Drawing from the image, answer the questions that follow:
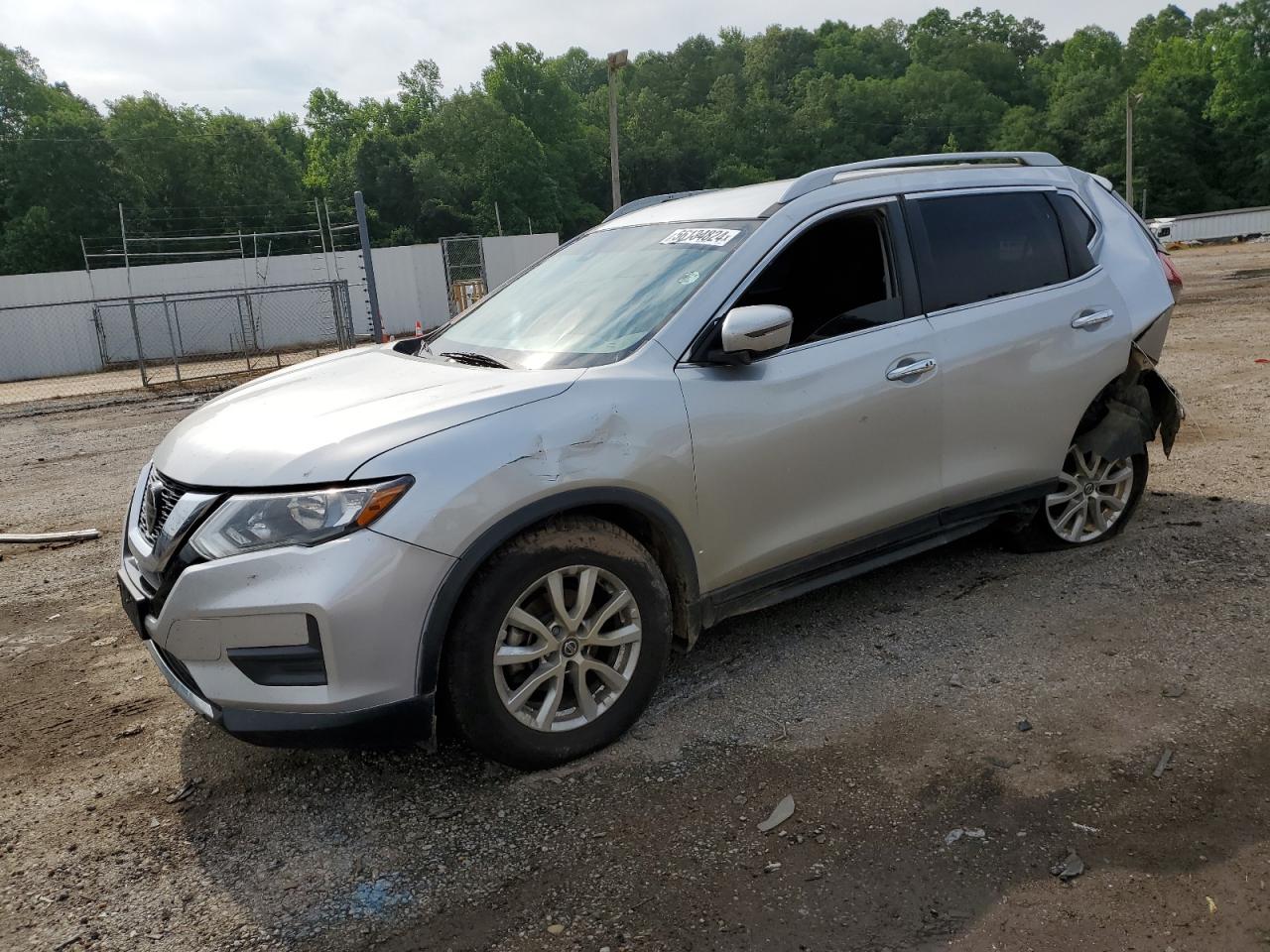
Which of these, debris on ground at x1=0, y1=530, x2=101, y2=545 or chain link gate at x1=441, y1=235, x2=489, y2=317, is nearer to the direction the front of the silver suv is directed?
the debris on ground

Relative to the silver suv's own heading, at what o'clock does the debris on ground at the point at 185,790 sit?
The debris on ground is roughly at 1 o'clock from the silver suv.

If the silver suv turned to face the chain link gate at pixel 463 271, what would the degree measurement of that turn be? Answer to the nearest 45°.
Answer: approximately 135° to its right

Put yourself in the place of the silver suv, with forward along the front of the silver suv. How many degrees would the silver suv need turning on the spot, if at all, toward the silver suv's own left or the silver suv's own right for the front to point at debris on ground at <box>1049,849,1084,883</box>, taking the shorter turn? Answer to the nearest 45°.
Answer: approximately 90° to the silver suv's own left

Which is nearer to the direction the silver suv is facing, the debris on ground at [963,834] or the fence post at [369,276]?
the debris on ground

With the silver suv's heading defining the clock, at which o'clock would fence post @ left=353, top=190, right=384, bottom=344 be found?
The fence post is roughly at 4 o'clock from the silver suv.

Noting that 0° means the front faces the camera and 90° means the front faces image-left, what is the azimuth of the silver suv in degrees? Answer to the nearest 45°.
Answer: approximately 45°
